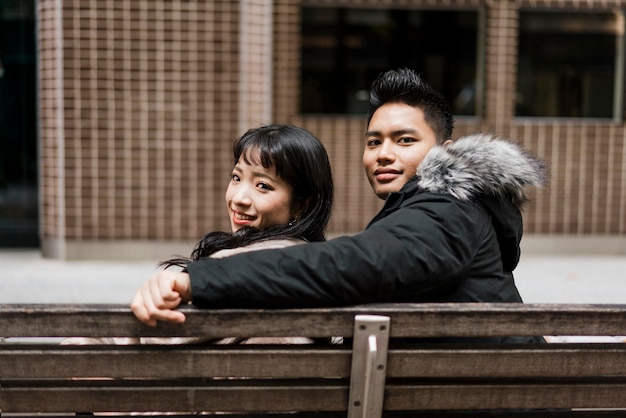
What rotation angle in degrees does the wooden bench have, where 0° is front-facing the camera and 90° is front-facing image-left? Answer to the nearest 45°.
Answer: approximately 180°
